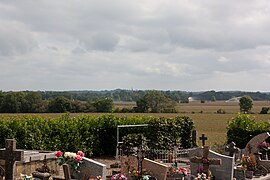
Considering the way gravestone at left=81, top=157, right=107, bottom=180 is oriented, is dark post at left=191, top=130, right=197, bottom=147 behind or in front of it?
behind

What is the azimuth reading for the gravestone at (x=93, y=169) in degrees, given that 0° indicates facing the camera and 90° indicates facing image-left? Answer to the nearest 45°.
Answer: approximately 45°

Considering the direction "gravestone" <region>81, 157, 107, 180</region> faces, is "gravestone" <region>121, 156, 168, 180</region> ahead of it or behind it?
behind

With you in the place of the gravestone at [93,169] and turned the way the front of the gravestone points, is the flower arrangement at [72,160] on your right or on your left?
on your right

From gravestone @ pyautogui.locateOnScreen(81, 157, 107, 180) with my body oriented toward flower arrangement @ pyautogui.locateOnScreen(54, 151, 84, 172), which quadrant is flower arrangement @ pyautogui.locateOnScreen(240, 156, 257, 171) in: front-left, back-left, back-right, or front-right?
back-right

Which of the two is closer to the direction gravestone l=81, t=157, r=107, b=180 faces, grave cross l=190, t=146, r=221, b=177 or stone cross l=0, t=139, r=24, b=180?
the stone cross

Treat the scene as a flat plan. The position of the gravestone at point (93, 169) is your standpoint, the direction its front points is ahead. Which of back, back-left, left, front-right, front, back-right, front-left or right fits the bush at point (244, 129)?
back
